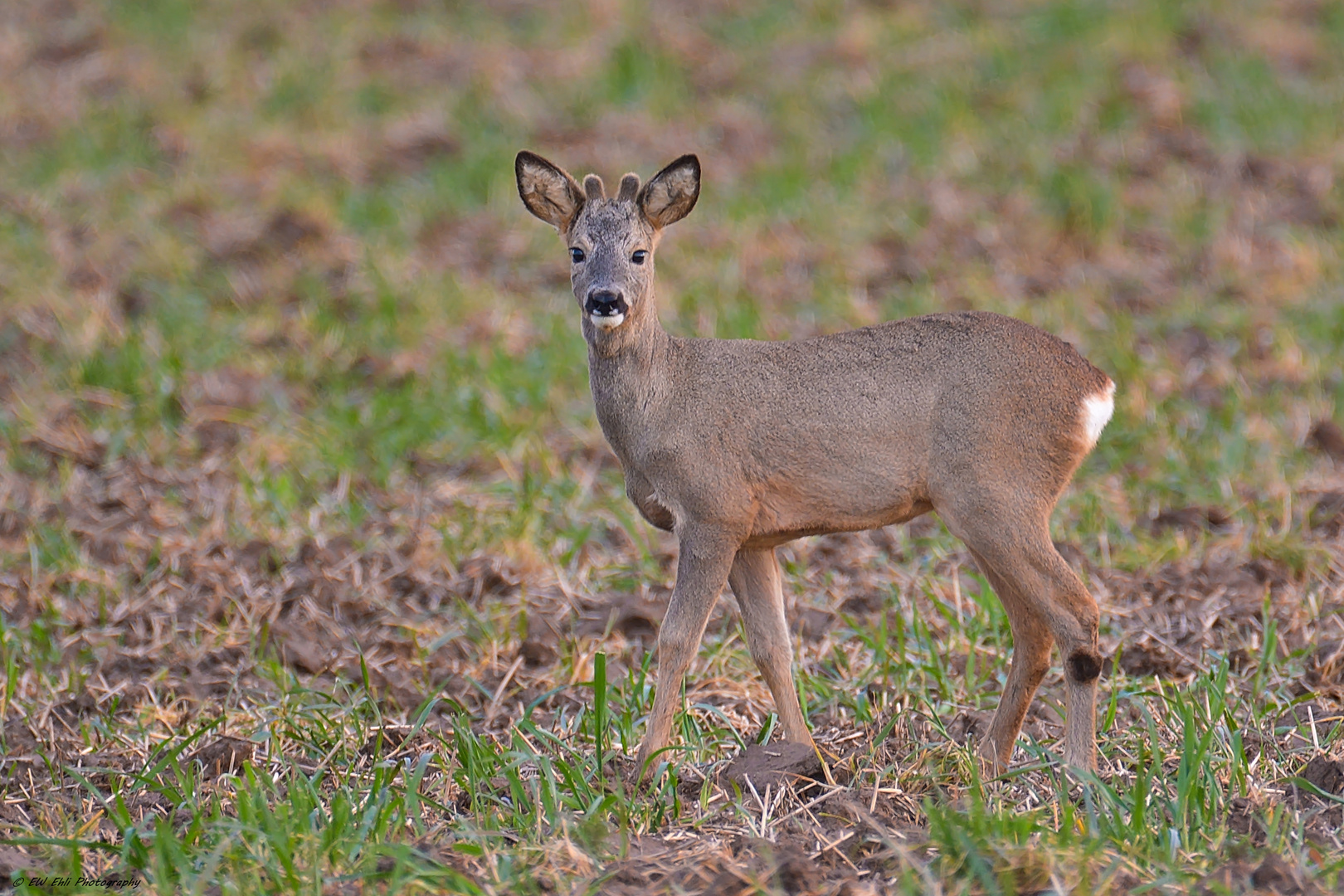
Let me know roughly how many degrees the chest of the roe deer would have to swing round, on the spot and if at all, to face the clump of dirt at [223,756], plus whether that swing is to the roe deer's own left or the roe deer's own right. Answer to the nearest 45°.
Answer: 0° — it already faces it

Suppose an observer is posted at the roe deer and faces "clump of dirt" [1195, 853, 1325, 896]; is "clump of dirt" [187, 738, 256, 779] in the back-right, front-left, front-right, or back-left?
back-right

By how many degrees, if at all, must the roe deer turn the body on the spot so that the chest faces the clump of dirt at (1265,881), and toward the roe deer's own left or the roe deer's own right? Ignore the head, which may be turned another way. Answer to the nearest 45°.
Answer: approximately 135° to the roe deer's own left

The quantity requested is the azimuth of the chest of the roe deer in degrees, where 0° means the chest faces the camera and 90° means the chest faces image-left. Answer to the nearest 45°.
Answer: approximately 90°

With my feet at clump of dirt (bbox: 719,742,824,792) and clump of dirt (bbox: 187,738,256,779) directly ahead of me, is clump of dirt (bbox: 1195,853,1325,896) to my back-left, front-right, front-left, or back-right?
back-left
